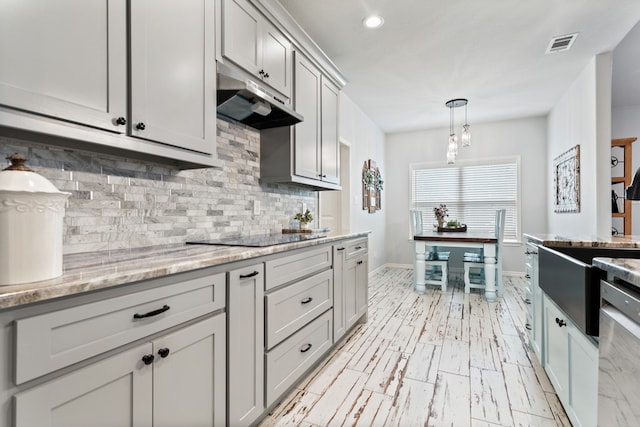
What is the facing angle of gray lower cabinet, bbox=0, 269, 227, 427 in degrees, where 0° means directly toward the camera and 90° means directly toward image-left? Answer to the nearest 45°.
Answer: approximately 315°

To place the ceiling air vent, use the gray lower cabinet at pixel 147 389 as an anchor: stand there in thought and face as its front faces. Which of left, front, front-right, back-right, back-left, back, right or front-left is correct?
front-left

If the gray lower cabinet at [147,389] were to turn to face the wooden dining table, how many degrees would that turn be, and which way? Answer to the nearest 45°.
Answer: approximately 45° to its left

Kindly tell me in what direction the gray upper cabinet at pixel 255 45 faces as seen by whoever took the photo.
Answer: facing the viewer and to the right of the viewer

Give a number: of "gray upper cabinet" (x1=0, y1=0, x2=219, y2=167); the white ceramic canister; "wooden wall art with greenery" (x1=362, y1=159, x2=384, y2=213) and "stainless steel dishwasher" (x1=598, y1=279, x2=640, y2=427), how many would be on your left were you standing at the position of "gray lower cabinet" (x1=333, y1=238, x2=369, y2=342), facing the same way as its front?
1

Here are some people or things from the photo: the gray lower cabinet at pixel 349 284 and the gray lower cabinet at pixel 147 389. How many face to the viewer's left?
0

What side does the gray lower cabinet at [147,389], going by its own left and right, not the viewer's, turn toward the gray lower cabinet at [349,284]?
left

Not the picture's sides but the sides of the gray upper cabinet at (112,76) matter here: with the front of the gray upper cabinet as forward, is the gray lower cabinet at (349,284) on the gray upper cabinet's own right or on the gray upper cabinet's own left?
on the gray upper cabinet's own left

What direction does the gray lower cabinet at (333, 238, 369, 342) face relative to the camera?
to the viewer's right

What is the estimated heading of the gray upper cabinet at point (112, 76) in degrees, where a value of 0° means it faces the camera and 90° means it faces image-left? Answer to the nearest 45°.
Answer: approximately 315°
